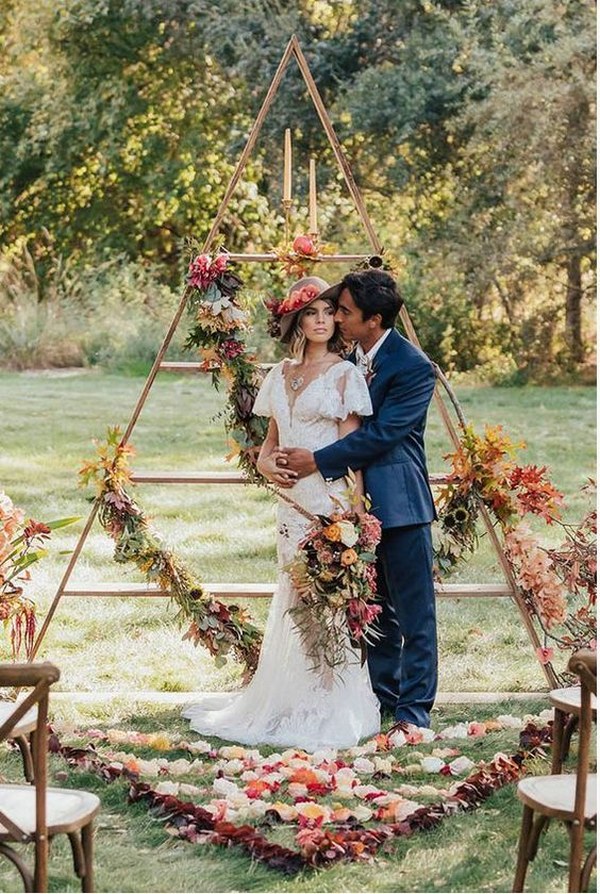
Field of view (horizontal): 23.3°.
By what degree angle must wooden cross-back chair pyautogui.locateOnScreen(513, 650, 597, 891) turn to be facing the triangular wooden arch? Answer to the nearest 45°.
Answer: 0° — it already faces it

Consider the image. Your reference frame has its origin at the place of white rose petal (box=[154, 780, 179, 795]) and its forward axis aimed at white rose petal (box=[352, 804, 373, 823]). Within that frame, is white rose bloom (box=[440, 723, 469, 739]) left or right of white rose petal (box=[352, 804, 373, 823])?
left

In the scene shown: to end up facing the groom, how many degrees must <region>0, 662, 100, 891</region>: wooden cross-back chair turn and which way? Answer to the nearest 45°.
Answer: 0° — it already faces them

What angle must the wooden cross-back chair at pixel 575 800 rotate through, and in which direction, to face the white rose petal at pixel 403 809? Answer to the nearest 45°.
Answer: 0° — it already faces it

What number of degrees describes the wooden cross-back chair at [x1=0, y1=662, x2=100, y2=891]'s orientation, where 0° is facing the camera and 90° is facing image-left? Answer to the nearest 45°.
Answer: approximately 225°

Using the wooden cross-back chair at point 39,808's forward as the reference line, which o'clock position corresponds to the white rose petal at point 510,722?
The white rose petal is roughly at 12 o'clock from the wooden cross-back chair.

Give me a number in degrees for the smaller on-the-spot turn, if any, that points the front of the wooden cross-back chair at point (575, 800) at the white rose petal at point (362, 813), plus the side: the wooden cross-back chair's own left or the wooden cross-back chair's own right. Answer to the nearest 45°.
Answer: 0° — it already faces it
